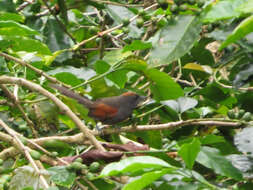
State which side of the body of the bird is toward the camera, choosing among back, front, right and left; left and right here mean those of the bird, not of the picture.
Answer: right
